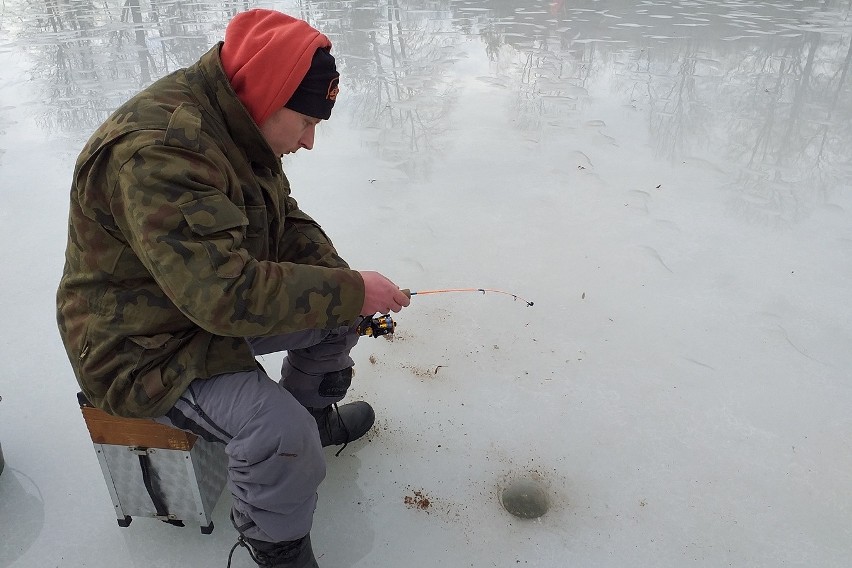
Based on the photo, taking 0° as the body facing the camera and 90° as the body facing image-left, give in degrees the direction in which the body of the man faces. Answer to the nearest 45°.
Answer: approximately 270°

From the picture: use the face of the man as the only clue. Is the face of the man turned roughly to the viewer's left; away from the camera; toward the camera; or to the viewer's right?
to the viewer's right
